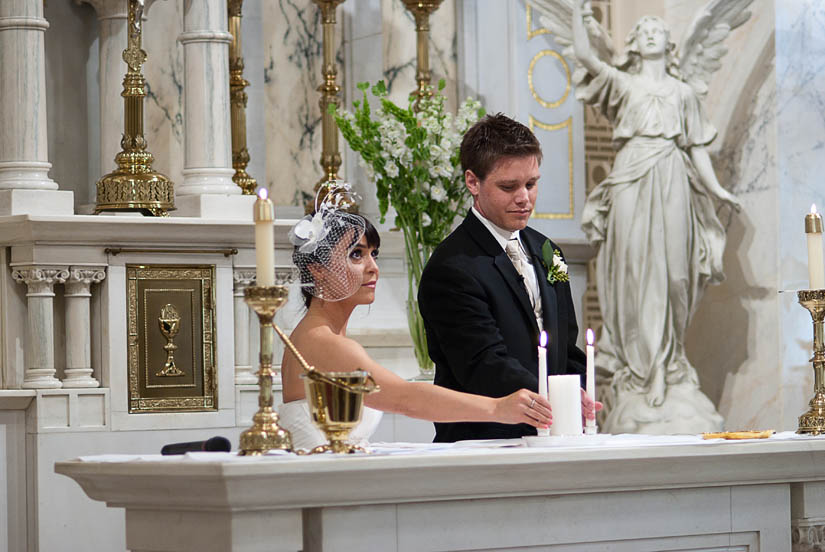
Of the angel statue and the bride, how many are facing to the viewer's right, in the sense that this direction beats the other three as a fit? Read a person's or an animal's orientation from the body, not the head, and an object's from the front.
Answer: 1

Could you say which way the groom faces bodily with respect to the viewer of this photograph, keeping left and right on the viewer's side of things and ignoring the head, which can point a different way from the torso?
facing the viewer and to the right of the viewer

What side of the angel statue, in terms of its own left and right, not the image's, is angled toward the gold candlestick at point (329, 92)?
right

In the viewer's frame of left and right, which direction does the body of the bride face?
facing to the right of the viewer

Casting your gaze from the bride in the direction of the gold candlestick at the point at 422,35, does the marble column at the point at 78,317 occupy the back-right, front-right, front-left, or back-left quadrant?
front-left

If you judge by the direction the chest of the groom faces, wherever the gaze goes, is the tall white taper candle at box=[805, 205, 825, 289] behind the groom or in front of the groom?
in front

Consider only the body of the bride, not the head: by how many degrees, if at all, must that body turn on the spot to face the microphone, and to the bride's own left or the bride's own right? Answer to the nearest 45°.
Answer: approximately 135° to the bride's own right

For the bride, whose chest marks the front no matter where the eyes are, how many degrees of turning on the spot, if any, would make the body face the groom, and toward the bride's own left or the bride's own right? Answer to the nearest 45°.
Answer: approximately 45° to the bride's own left

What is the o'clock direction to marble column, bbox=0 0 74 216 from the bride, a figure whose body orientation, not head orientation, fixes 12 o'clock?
The marble column is roughly at 8 o'clock from the bride.

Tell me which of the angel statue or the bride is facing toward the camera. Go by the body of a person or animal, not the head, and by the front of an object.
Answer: the angel statue

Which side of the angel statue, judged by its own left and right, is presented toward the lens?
front

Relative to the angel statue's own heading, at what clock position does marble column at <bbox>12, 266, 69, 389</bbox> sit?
The marble column is roughly at 2 o'clock from the angel statue.
